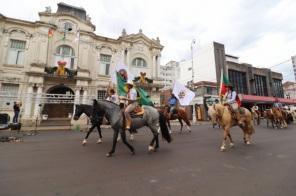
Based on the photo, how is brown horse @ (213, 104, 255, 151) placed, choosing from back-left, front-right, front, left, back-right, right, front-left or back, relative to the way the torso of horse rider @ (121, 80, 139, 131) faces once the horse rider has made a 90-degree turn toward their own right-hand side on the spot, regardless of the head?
right

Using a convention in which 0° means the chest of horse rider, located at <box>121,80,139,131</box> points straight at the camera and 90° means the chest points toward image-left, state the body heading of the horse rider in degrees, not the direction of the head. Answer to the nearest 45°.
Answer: approximately 90°

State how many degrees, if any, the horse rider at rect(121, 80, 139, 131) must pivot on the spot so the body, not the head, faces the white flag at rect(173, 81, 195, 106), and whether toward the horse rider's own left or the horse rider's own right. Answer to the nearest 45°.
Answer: approximately 135° to the horse rider's own right

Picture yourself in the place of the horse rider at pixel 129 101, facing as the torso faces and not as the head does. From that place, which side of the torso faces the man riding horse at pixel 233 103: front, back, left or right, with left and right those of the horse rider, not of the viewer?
back

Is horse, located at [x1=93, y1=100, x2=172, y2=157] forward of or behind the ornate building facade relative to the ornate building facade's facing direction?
forward

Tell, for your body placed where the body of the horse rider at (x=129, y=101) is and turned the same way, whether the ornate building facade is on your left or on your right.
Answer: on your right

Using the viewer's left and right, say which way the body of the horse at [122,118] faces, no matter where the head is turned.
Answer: facing to the left of the viewer

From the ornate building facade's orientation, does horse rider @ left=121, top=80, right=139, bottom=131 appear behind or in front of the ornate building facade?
in front

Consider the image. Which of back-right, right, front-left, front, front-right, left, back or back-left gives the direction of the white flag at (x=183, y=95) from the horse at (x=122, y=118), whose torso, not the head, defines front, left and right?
back-right

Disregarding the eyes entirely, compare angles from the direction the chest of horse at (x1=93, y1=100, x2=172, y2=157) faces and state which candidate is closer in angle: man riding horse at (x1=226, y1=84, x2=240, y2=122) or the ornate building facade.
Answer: the ornate building facade

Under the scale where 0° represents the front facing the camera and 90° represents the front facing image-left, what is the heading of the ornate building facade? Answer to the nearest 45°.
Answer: approximately 315°
